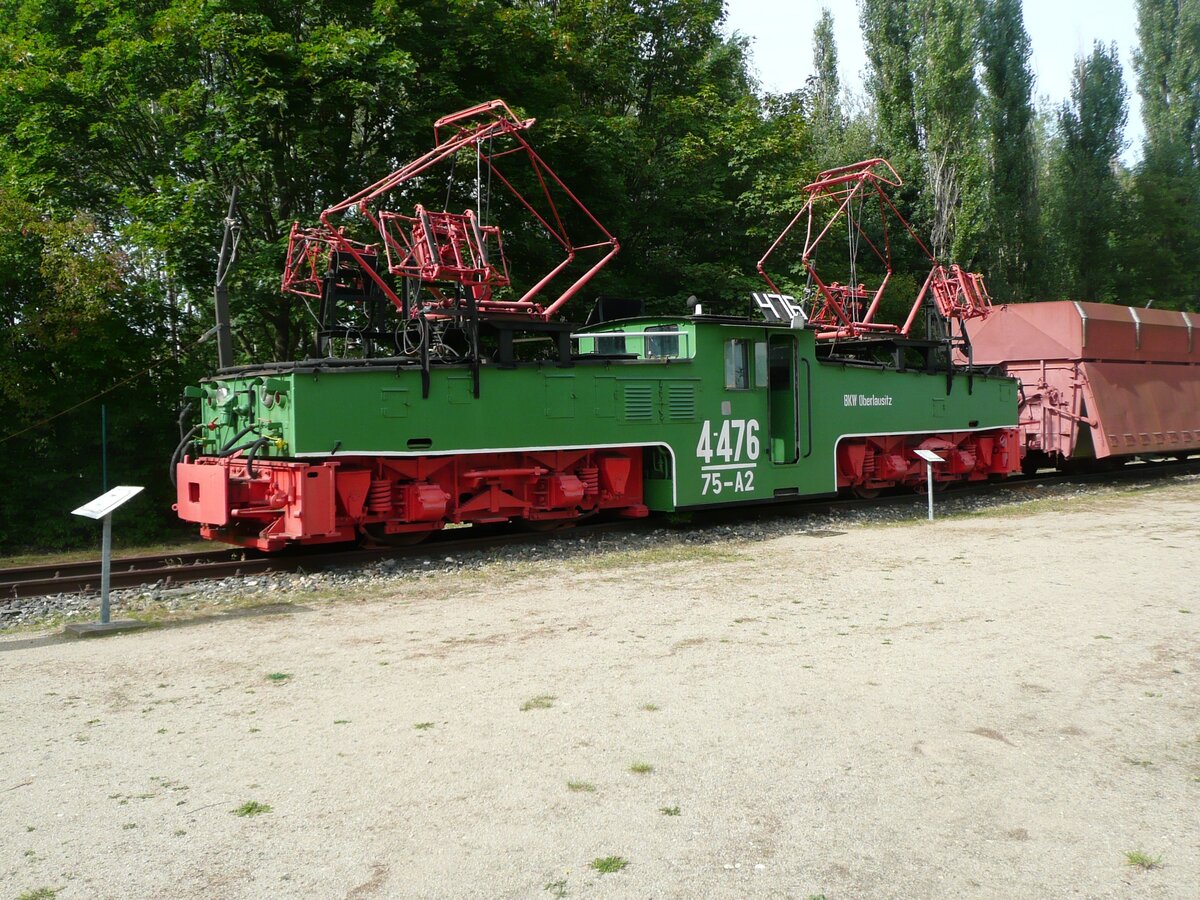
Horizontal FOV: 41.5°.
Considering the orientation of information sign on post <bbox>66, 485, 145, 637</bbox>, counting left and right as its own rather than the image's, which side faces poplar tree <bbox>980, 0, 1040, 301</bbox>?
back

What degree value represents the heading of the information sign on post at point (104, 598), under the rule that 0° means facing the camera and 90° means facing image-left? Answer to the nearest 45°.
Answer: approximately 45°

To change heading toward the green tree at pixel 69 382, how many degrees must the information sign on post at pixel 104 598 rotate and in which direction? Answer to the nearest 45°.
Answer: approximately 135° to its right

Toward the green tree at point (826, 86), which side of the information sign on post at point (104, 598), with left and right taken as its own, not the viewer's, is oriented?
back

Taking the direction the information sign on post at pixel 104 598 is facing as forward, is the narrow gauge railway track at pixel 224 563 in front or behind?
behind

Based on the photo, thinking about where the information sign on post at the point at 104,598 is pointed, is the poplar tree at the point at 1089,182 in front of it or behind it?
behind

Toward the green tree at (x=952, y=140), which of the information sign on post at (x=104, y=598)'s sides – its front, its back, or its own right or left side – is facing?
back
